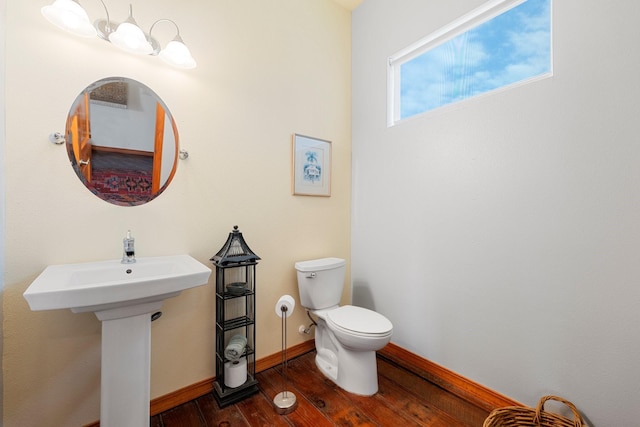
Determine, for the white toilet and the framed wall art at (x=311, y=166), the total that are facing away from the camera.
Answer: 0

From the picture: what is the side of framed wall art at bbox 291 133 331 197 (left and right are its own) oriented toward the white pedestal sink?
right

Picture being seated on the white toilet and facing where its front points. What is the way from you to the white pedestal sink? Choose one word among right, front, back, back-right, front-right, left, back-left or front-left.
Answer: right

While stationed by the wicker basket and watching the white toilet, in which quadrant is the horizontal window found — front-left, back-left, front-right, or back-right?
front-right

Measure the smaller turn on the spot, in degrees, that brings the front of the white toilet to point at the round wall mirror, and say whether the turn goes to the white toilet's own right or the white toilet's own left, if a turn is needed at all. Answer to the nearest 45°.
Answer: approximately 135° to the white toilet's own right

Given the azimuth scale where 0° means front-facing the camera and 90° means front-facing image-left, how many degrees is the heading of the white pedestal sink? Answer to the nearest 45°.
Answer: approximately 0°

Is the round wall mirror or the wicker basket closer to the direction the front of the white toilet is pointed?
the wicker basket

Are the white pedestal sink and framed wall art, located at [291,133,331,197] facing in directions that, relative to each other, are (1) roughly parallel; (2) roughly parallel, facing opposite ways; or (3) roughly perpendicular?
roughly parallel

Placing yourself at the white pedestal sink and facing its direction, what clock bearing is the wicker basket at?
The wicker basket is roughly at 10 o'clock from the white pedestal sink.

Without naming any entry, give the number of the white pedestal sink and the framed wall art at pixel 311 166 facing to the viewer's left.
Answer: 0

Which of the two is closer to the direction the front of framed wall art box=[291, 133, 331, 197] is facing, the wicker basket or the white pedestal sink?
the wicker basket

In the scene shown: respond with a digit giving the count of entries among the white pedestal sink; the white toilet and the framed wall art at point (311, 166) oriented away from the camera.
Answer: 0

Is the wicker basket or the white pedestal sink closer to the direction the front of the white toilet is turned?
the wicker basket

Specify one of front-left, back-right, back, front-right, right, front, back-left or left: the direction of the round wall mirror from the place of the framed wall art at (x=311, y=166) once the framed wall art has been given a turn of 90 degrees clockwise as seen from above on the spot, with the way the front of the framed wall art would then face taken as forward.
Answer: front

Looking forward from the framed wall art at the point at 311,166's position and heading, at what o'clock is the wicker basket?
The wicker basket is roughly at 12 o'clock from the framed wall art.

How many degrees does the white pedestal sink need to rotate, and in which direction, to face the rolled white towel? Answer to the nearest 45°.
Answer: approximately 90° to its left
